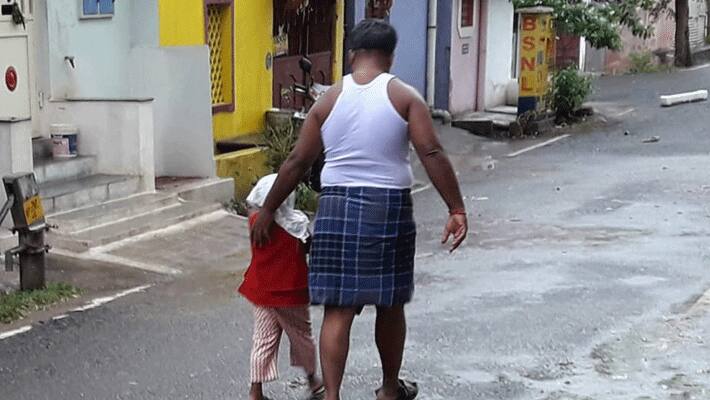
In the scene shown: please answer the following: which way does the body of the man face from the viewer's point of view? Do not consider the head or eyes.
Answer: away from the camera

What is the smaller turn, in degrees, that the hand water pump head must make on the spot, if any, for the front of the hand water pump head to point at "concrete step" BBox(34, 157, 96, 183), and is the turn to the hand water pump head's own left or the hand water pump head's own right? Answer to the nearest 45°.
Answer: approximately 135° to the hand water pump head's own left

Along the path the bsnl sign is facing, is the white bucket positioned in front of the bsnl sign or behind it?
in front

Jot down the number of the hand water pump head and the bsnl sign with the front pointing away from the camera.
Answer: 0

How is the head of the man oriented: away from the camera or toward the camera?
away from the camera

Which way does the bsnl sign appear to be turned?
toward the camera

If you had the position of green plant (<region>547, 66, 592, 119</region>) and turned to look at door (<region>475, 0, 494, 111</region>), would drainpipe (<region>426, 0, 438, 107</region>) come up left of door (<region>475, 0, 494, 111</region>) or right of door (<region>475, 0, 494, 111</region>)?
left

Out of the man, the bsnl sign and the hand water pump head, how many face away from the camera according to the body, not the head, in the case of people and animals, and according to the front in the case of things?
1

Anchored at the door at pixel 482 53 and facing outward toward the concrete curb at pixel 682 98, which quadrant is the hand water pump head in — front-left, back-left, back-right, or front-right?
back-right

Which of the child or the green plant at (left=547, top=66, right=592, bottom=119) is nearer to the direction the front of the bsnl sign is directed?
the child

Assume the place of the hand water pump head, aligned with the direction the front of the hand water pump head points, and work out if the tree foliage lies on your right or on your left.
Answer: on your left

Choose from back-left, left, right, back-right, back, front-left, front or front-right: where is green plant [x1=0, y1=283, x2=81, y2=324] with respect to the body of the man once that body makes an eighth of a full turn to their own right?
left

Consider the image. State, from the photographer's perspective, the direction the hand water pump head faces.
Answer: facing the viewer and to the right of the viewer

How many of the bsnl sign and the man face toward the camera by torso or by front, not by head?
1

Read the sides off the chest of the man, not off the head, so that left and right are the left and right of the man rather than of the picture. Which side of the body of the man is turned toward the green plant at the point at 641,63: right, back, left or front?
front

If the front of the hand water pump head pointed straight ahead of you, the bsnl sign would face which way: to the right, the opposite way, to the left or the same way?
to the right

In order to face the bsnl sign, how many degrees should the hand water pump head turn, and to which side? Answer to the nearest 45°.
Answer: approximately 90° to its left

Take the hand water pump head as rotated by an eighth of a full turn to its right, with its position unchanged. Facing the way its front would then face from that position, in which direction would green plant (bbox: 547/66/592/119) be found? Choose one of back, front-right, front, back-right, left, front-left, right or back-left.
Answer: back-left
